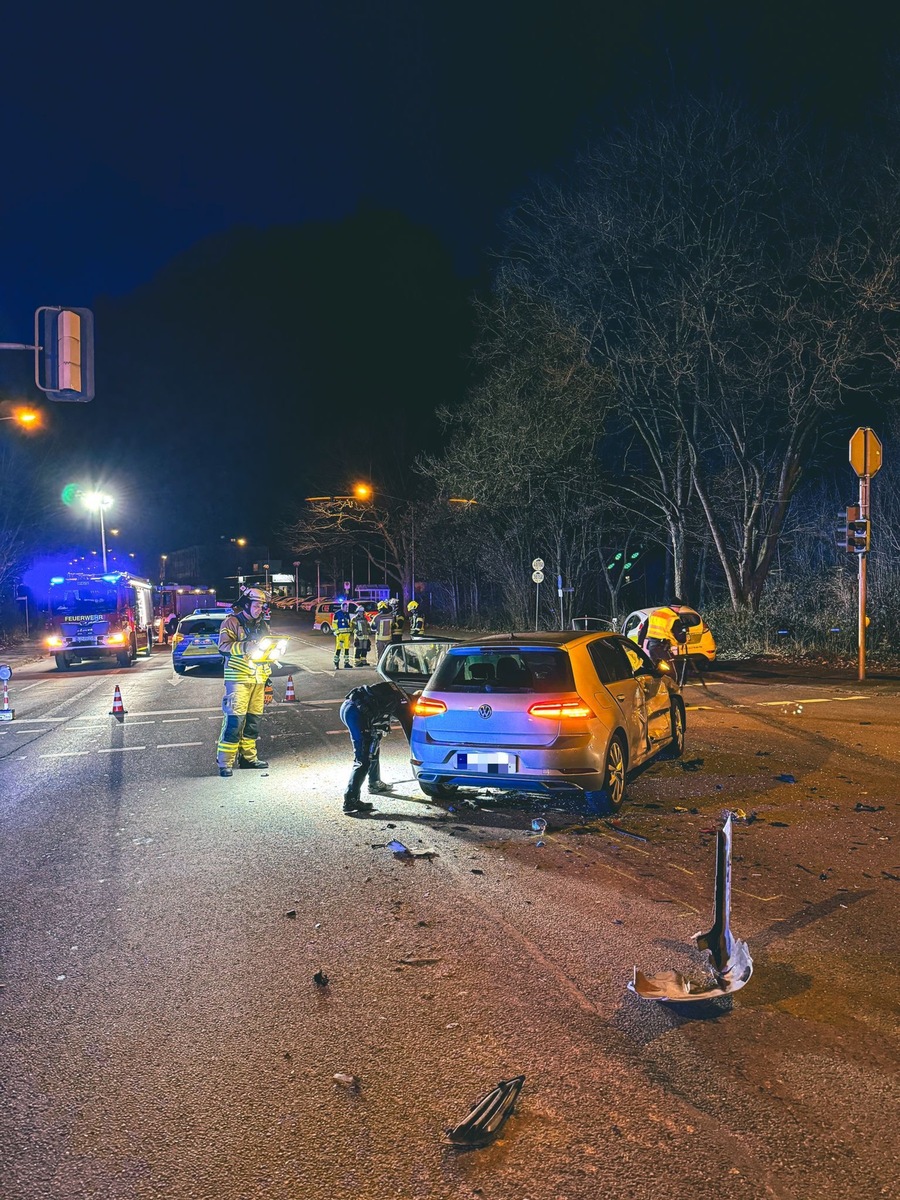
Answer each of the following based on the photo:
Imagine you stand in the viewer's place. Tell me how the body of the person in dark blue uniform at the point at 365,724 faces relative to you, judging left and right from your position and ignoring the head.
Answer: facing to the right of the viewer

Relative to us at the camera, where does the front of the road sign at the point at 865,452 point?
facing away from the viewer and to the left of the viewer

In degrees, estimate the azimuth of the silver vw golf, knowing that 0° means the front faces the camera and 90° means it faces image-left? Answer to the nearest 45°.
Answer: approximately 225°

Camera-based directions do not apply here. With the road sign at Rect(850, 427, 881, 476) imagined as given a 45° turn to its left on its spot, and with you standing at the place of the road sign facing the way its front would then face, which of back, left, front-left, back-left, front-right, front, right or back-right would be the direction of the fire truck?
front

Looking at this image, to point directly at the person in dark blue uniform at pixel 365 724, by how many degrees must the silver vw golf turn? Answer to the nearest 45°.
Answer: approximately 135° to its left

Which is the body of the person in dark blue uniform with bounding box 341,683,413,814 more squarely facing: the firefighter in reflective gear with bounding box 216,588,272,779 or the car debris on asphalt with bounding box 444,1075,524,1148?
the car debris on asphalt

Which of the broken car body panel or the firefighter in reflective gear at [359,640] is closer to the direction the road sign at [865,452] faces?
the firefighter in reflective gear

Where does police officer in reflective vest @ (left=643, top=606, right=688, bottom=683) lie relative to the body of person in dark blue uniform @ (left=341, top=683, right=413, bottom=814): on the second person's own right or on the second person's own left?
on the second person's own left

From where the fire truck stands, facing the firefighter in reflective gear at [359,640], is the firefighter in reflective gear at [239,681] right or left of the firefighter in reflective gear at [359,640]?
right

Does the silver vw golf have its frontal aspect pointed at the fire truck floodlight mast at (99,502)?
no

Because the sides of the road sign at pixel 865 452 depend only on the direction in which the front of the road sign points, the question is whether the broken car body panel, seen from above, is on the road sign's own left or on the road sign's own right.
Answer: on the road sign's own left

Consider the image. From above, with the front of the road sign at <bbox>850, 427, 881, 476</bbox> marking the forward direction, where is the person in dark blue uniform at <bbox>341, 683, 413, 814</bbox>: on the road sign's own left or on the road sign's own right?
on the road sign's own left

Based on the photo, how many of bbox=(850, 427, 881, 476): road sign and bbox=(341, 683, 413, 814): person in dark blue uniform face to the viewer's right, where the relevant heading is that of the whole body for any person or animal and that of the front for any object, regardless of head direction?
1

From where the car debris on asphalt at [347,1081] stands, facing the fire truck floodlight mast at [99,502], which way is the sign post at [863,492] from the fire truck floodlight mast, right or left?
right

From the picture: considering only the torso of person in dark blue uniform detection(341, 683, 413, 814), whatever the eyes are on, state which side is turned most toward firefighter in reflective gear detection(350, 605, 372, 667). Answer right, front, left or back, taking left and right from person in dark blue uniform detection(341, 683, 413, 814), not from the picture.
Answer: left

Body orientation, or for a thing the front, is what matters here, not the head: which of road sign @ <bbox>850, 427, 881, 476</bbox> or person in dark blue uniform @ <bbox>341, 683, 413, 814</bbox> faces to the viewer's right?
the person in dark blue uniform

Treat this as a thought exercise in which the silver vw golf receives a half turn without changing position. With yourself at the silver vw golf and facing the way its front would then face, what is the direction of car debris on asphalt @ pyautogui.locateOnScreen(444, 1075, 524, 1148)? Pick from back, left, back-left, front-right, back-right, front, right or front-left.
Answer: front-left
